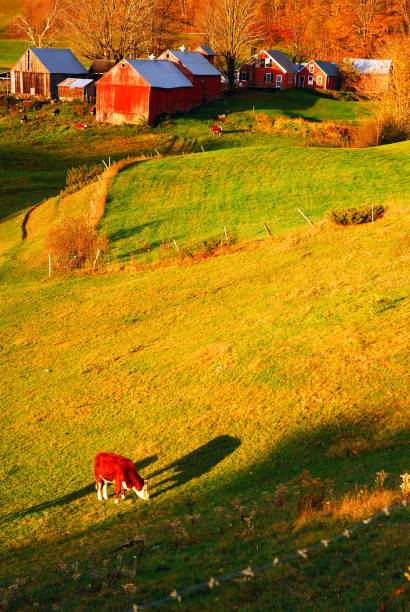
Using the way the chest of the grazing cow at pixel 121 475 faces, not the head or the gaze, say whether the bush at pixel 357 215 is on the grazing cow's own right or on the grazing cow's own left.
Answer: on the grazing cow's own left

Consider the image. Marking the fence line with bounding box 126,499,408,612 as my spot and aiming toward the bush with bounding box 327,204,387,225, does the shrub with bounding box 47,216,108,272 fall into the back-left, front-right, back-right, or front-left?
front-left

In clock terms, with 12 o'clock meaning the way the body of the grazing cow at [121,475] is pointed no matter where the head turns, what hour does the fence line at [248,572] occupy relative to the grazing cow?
The fence line is roughly at 1 o'clock from the grazing cow.

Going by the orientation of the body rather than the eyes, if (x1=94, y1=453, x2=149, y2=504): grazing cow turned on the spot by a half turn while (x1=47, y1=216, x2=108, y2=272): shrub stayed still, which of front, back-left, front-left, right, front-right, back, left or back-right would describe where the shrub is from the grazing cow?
front-right

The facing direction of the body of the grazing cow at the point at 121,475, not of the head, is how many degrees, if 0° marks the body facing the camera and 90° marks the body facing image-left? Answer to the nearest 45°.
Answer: approximately 315°
